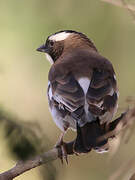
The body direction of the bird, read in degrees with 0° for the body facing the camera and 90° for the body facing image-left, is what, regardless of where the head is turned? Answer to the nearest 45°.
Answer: approximately 180°
